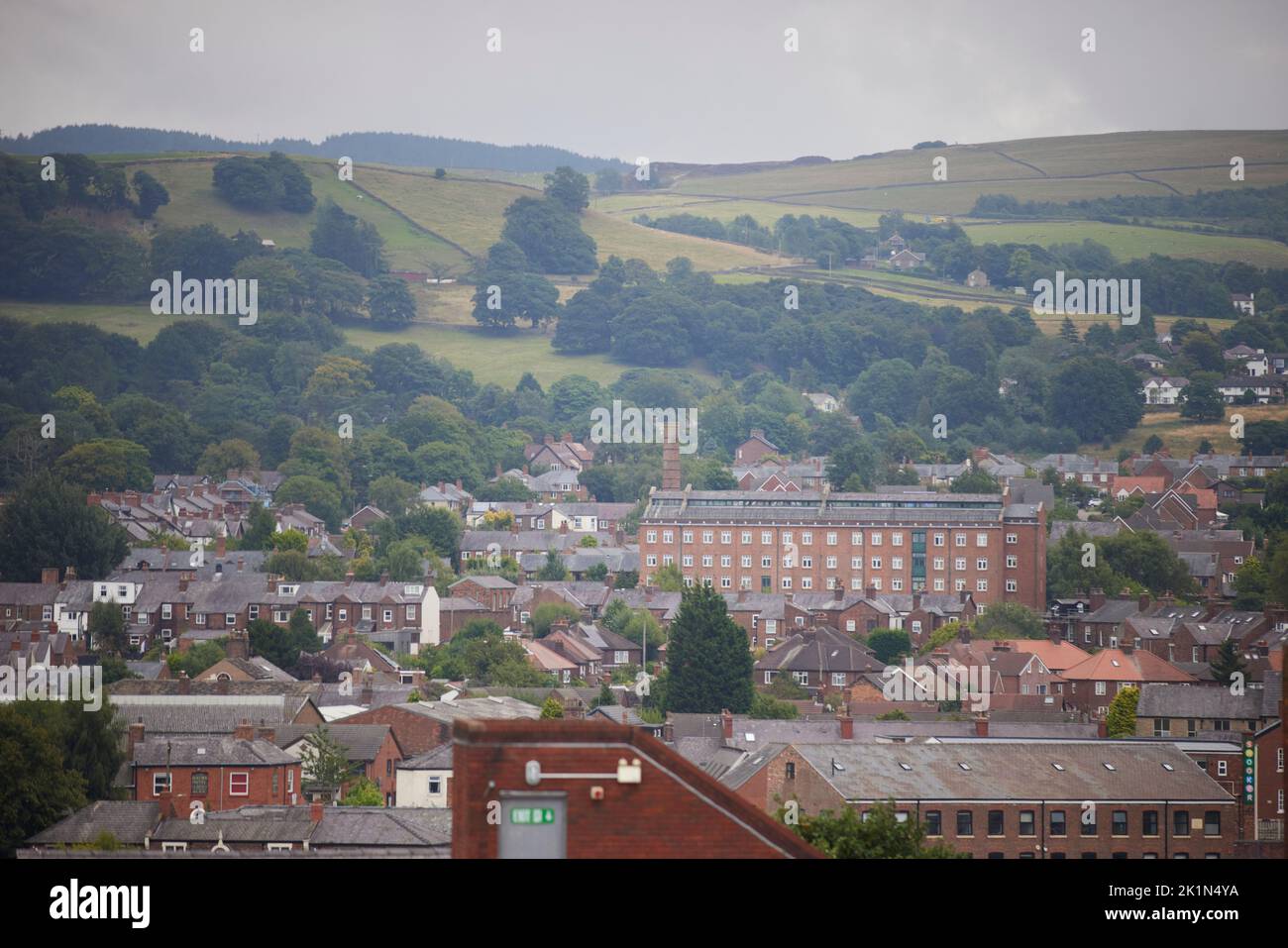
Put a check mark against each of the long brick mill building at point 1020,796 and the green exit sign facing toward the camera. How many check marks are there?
2

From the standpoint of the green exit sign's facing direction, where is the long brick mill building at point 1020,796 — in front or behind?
behind

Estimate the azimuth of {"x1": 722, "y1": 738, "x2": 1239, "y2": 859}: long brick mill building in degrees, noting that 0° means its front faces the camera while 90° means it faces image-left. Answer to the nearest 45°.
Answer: approximately 0°

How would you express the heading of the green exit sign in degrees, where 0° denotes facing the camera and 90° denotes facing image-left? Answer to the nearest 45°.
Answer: approximately 0°
